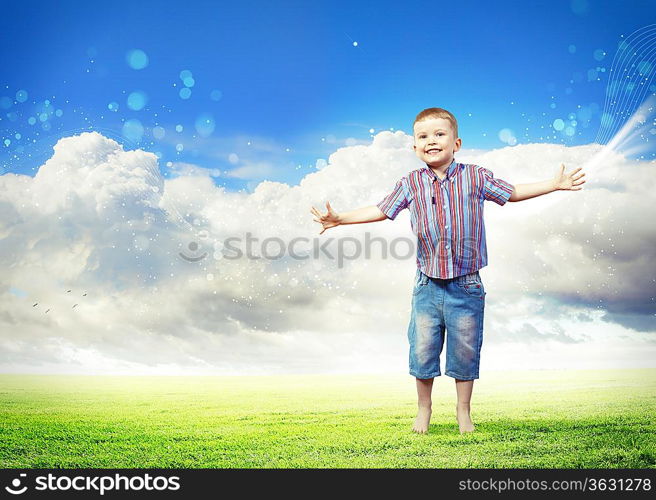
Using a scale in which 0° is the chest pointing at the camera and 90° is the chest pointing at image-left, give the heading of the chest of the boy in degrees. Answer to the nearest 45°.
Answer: approximately 0°
